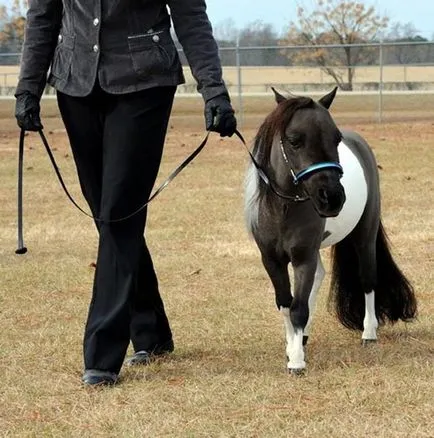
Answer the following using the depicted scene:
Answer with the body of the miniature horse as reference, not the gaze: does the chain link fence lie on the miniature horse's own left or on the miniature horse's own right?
on the miniature horse's own right

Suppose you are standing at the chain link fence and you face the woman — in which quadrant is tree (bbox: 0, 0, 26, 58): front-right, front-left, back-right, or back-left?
back-right

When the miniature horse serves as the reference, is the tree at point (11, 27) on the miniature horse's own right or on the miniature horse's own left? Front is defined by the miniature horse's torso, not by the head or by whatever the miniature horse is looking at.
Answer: on the miniature horse's own right

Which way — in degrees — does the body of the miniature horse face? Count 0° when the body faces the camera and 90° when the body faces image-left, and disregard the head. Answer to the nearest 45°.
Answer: approximately 45°

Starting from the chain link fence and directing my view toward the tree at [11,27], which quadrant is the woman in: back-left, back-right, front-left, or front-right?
back-left
